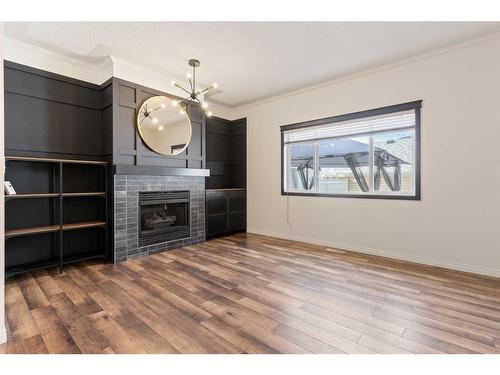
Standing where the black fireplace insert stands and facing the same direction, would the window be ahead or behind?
ahead

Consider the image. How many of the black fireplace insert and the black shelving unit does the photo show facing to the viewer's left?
0

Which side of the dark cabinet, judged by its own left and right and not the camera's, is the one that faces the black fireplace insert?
right

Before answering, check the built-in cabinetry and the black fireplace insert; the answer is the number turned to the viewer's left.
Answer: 0

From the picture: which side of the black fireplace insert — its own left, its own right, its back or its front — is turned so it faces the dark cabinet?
left

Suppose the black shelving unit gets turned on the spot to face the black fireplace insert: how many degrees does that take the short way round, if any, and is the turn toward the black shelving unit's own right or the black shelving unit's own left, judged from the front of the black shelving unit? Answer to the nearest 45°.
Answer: approximately 45° to the black shelving unit's own left

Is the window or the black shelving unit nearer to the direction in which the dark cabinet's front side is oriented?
the window
